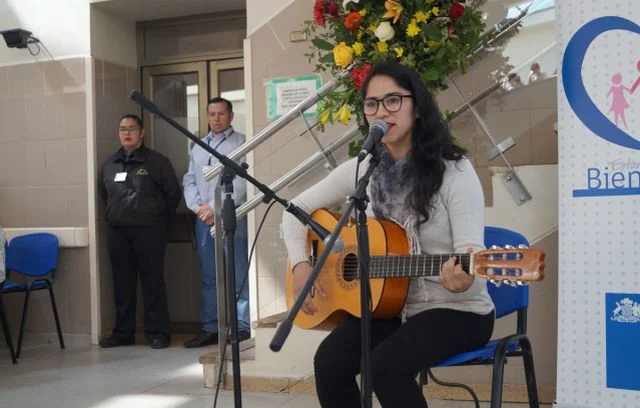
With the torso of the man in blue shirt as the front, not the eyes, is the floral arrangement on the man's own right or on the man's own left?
on the man's own left

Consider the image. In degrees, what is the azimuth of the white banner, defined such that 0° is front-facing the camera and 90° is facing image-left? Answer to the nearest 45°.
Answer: approximately 0°

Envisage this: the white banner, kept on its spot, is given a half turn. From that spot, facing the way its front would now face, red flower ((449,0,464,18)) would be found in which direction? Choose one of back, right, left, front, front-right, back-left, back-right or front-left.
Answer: front-left

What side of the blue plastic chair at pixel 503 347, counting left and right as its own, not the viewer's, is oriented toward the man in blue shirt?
right

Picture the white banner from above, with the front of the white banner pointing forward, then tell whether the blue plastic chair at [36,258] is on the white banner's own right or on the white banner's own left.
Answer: on the white banner's own right
